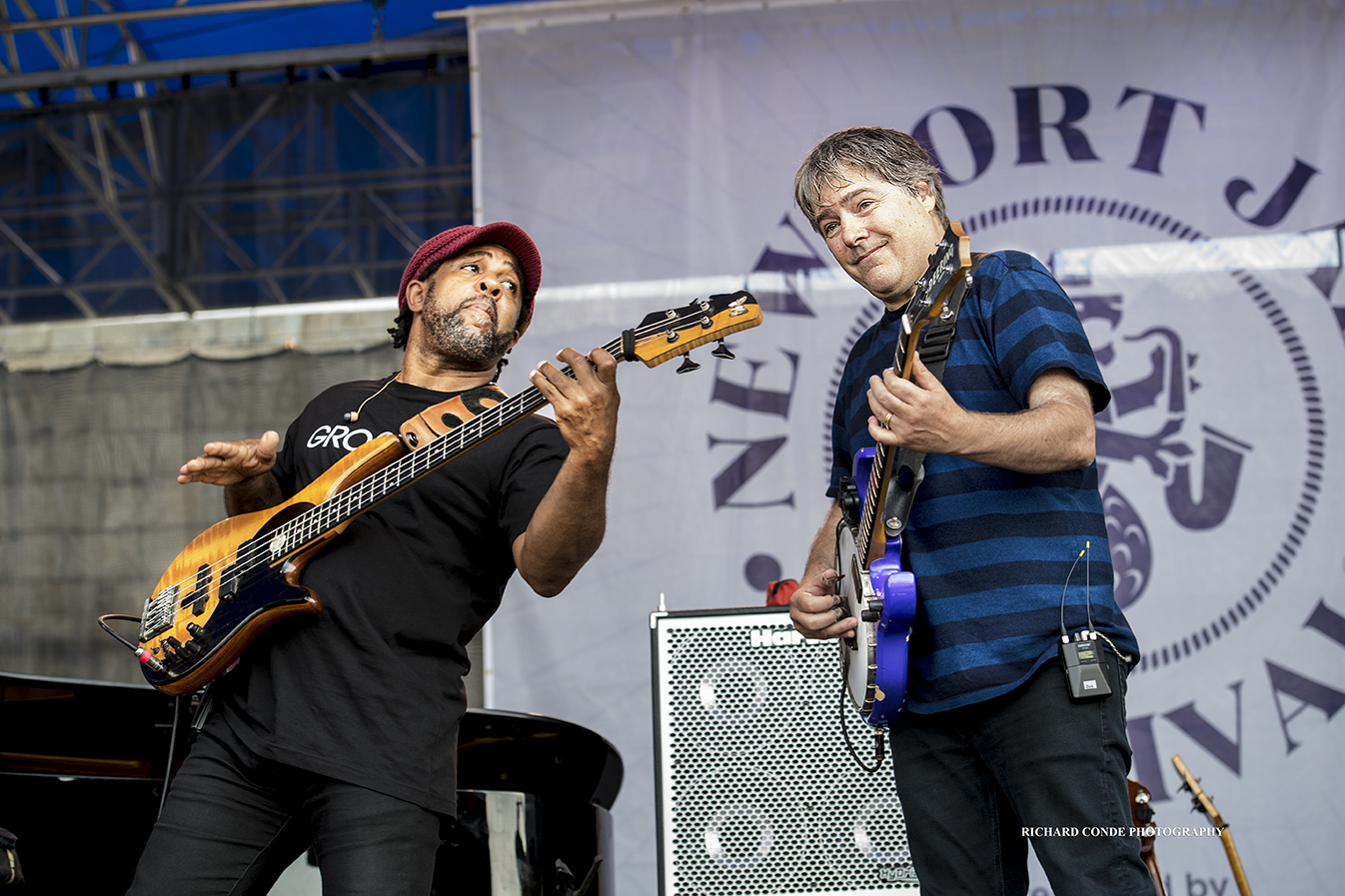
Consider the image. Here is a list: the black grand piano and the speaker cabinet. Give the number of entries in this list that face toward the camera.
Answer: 1

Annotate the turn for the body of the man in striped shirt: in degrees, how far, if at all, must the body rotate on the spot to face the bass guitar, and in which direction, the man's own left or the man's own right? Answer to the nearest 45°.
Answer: approximately 45° to the man's own right

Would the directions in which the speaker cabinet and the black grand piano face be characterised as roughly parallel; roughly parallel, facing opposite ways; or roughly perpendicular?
roughly perpendicular

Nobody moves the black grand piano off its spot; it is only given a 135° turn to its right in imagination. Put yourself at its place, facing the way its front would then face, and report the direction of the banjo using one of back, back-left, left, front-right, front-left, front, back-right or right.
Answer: right

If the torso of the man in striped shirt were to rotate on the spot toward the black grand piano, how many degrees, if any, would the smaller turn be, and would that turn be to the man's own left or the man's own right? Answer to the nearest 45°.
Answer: approximately 45° to the man's own right

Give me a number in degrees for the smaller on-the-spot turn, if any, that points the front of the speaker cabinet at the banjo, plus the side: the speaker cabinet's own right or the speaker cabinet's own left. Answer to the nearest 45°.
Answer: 0° — it already faces it

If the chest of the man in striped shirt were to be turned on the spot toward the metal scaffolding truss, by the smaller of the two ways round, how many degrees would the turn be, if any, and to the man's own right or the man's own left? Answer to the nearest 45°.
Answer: approximately 90° to the man's own right

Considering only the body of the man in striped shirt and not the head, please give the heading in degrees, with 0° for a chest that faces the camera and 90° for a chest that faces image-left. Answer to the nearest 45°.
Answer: approximately 45°

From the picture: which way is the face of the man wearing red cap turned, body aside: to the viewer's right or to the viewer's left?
to the viewer's right

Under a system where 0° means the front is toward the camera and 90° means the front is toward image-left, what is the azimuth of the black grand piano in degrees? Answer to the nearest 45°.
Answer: approximately 90°

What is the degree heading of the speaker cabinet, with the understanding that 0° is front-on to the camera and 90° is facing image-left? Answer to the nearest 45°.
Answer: approximately 0°
